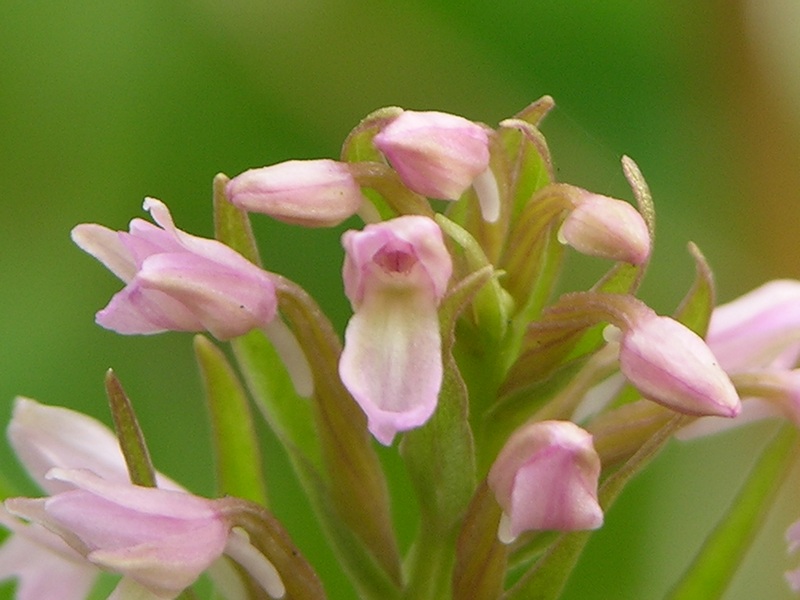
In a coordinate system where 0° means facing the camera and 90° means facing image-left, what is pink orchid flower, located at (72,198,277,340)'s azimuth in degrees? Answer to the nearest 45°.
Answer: approximately 90°
